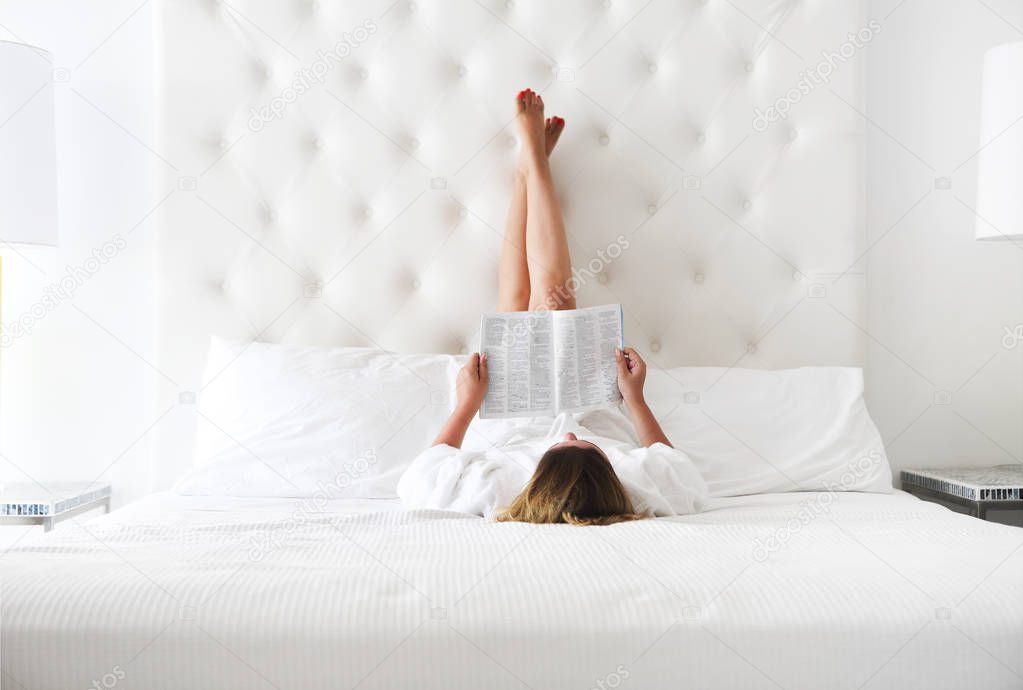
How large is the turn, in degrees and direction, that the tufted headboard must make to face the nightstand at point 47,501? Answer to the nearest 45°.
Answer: approximately 90° to its right

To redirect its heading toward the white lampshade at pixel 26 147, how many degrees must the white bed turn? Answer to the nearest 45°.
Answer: approximately 135° to its right

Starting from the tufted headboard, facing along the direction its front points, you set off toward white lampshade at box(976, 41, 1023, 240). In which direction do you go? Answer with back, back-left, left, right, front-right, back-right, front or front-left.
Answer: left

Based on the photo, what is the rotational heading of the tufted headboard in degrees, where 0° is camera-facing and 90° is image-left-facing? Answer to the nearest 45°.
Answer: approximately 0°

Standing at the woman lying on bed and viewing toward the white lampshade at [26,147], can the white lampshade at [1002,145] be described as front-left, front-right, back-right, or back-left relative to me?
back-right

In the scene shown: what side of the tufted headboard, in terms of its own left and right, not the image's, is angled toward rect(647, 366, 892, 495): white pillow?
left

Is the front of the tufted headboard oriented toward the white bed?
yes

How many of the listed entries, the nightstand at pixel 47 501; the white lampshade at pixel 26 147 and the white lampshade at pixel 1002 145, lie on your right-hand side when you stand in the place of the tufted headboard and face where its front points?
2

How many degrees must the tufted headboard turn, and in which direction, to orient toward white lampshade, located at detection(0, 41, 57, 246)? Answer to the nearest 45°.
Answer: approximately 90° to its right

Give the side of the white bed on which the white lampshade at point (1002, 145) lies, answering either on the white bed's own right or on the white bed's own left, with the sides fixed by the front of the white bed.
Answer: on the white bed's own left

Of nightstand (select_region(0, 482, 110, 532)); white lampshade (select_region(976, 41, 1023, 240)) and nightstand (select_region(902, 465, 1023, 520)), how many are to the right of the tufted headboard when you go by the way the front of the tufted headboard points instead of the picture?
1

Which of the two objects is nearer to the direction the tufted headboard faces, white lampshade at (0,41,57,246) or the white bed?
the white bed

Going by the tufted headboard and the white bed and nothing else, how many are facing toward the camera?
2
